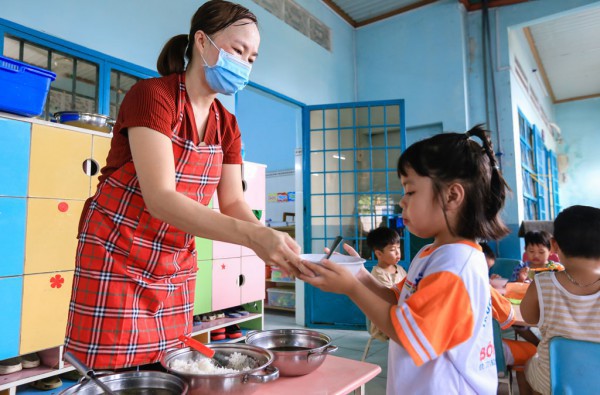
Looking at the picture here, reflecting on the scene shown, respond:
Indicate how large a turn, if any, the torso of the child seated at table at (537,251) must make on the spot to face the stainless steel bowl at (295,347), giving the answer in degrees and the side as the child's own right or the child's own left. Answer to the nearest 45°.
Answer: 0° — they already face it

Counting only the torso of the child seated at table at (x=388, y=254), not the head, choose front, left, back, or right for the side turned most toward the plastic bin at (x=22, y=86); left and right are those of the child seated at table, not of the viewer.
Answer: right

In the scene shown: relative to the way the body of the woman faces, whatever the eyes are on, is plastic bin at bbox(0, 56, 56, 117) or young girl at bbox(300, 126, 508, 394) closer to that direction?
the young girl

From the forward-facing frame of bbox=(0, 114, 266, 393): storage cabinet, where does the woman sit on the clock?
The woman is roughly at 1 o'clock from the storage cabinet.

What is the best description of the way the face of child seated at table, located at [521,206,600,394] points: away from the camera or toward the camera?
away from the camera

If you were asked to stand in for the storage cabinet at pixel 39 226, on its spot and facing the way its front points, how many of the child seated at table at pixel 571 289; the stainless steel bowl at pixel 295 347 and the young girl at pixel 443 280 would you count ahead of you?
3

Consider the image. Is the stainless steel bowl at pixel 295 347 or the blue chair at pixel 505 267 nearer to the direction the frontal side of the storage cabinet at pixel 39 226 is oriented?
the stainless steel bowl

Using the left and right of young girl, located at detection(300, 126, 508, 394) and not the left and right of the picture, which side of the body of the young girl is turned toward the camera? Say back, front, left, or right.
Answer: left
